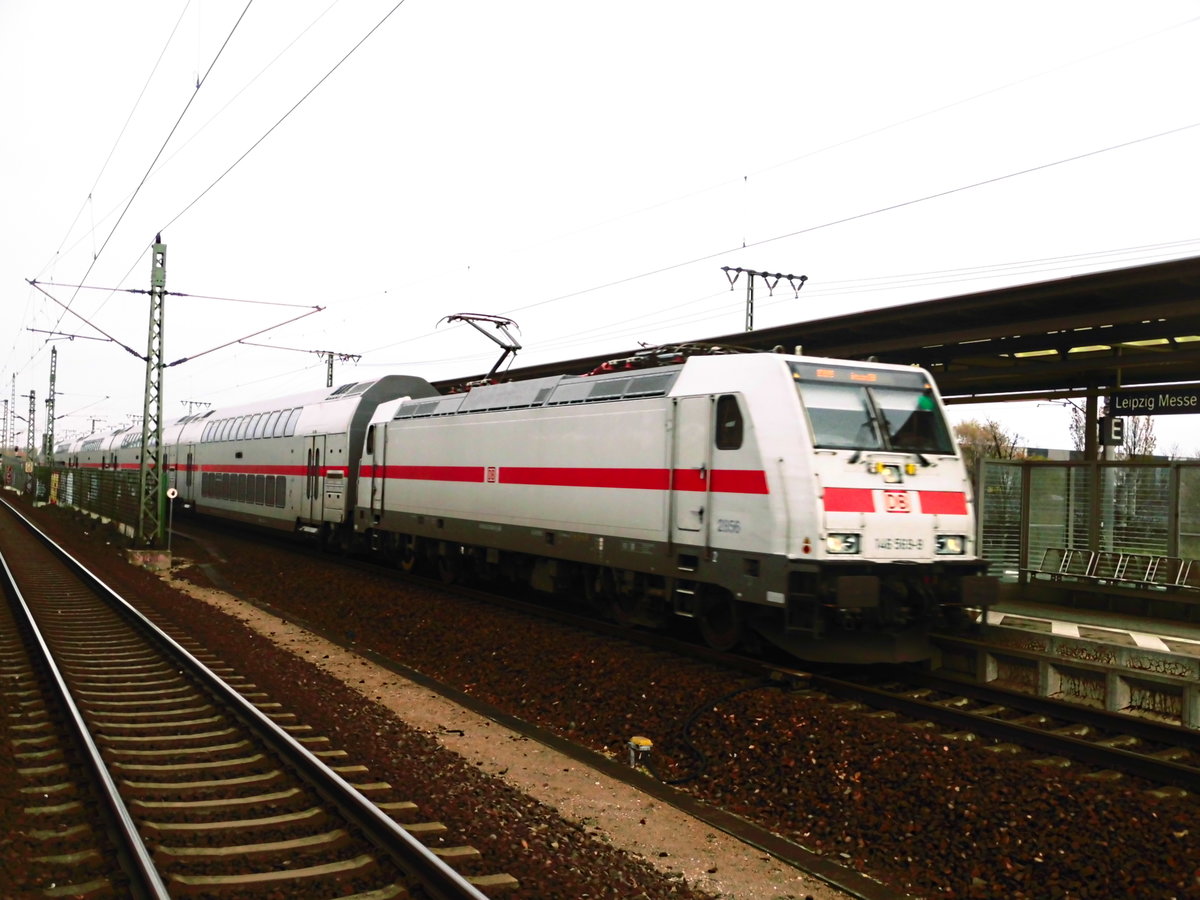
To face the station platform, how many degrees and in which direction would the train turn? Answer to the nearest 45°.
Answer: approximately 45° to its left

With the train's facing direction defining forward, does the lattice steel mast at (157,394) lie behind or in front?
behind

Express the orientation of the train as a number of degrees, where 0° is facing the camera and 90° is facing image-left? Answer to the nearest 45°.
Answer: approximately 315°

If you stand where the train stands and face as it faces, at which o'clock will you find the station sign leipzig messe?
The station sign leipzig messe is roughly at 10 o'clock from the train.
